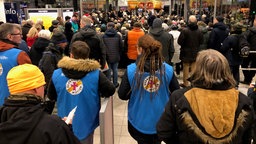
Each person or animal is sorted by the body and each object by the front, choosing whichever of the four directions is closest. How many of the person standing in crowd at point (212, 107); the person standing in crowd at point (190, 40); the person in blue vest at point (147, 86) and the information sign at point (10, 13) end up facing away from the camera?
3

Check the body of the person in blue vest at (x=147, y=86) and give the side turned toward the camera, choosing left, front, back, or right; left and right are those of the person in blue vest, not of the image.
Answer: back

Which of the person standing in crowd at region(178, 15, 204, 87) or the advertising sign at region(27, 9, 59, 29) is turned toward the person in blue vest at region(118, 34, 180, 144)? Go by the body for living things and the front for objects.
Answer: the advertising sign

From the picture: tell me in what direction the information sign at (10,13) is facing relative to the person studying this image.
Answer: facing the viewer

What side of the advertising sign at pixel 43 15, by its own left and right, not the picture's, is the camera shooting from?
front

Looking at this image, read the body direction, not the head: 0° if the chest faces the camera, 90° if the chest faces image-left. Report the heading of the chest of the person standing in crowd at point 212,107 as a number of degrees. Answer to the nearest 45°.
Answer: approximately 180°

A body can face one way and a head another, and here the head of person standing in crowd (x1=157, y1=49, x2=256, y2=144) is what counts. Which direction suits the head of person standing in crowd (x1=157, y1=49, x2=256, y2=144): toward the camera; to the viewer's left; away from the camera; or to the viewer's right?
away from the camera

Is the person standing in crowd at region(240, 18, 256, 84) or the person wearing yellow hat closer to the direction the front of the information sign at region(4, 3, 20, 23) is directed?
the person wearing yellow hat

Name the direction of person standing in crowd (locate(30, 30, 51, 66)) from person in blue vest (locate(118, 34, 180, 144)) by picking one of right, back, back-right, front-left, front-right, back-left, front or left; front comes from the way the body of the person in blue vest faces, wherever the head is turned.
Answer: front-left

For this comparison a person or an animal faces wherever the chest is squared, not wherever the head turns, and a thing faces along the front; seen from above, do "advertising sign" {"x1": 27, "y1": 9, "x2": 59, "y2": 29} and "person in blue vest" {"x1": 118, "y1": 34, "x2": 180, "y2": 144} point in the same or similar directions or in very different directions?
very different directions

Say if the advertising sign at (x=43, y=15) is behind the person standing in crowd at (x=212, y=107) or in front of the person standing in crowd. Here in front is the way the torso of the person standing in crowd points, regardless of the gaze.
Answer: in front

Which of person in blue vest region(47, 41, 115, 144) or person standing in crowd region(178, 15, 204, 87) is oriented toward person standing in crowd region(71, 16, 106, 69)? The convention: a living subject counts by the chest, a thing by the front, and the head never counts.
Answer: the person in blue vest

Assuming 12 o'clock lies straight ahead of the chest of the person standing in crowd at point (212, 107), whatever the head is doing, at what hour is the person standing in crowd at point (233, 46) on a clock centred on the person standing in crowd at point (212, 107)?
the person standing in crowd at point (233, 46) is roughly at 12 o'clock from the person standing in crowd at point (212, 107).
